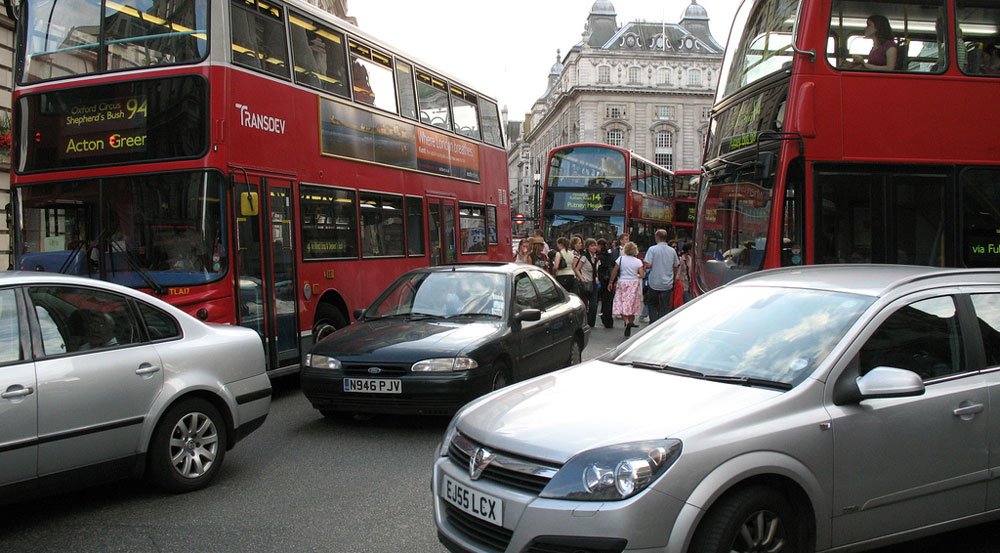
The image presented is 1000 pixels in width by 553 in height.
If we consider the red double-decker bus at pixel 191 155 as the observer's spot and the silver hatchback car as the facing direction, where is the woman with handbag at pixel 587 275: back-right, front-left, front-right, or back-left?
back-left

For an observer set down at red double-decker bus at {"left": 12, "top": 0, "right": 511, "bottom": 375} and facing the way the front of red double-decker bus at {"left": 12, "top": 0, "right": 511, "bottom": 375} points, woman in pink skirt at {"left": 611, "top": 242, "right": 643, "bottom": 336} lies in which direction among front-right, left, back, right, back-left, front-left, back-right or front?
back

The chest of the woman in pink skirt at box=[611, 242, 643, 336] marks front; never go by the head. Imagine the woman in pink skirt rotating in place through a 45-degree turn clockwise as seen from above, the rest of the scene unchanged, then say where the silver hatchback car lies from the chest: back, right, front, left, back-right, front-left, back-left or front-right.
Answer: back-right

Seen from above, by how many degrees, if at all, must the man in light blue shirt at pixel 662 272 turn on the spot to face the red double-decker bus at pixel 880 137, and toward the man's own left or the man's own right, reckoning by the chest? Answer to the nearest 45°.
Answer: approximately 180°

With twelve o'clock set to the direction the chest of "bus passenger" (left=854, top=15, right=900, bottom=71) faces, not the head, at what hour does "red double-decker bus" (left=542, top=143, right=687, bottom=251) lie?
The red double-decker bus is roughly at 2 o'clock from the bus passenger.

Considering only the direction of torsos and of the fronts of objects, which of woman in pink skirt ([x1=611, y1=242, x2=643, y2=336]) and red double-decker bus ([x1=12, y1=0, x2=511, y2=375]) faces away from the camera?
the woman in pink skirt

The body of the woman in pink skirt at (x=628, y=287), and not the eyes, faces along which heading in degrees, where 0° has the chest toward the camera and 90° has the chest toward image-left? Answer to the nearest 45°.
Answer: approximately 180°

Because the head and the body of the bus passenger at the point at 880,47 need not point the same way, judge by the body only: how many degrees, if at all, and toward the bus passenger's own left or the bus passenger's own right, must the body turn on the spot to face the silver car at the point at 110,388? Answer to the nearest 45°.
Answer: approximately 45° to the bus passenger's own left

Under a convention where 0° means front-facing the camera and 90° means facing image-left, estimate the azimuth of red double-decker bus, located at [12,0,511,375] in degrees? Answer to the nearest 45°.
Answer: approximately 45°

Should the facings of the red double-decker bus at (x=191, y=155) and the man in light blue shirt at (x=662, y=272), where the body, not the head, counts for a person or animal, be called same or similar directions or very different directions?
very different directions

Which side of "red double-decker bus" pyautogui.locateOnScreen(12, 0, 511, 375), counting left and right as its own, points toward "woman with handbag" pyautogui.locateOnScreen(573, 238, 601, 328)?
back

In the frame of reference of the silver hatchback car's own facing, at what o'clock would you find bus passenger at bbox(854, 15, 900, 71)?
The bus passenger is roughly at 5 o'clock from the silver hatchback car.
